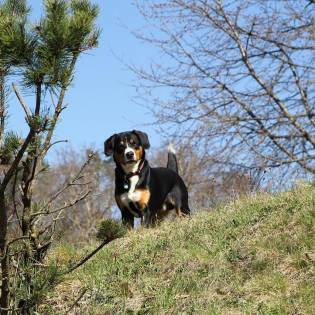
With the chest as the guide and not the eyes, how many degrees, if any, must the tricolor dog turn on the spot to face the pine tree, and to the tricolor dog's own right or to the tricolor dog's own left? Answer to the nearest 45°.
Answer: approximately 45° to the tricolor dog's own left

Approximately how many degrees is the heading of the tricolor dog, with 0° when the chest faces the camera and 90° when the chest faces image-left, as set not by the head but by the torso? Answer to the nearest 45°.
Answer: approximately 45°
